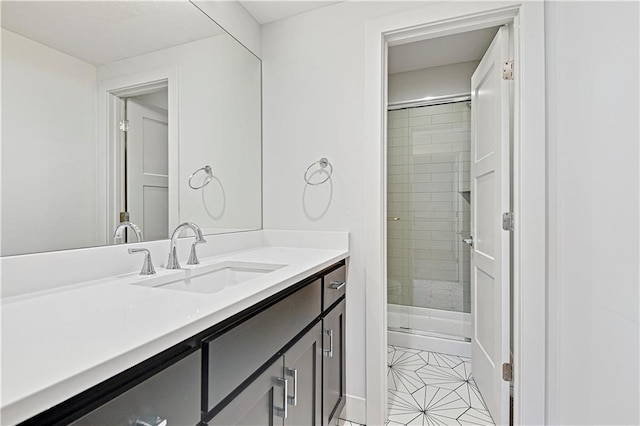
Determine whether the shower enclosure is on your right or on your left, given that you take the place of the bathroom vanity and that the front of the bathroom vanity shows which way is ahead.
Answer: on your left

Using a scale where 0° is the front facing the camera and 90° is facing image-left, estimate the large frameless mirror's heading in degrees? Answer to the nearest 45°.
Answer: approximately 315°

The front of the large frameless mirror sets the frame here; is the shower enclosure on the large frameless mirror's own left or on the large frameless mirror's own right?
on the large frameless mirror's own left
